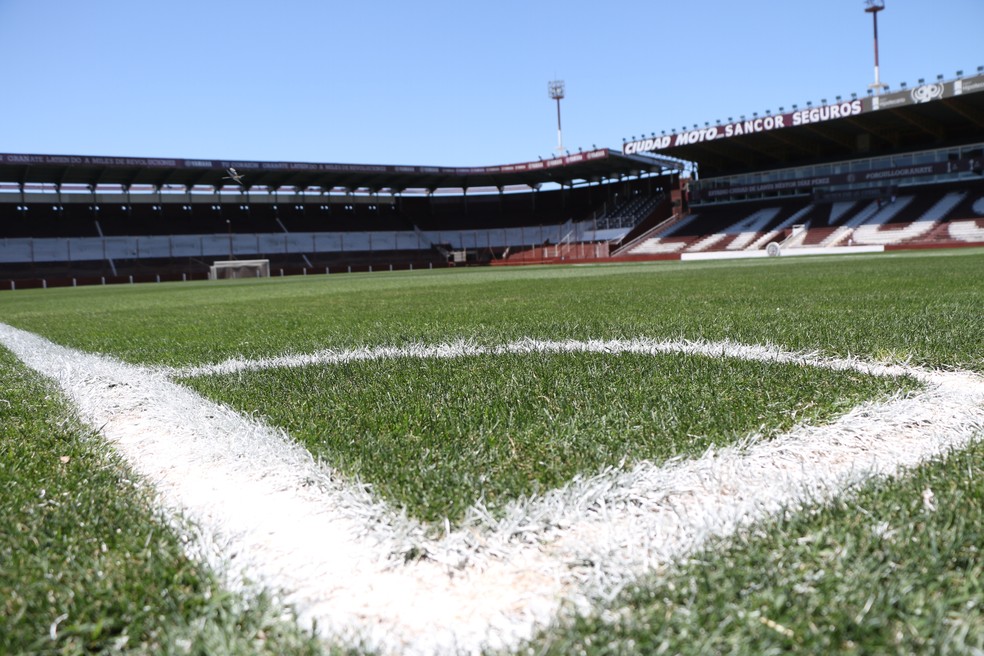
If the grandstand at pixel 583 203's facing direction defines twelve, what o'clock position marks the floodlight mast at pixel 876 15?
The floodlight mast is roughly at 9 o'clock from the grandstand.

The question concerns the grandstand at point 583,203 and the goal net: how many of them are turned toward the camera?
2

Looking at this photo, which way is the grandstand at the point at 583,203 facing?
toward the camera
